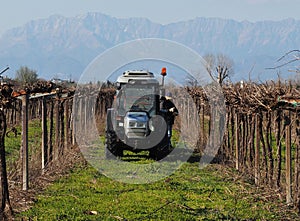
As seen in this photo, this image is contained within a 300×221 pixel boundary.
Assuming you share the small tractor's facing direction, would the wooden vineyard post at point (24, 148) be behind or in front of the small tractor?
in front

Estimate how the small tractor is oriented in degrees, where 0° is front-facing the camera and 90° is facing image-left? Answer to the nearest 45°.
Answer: approximately 0°

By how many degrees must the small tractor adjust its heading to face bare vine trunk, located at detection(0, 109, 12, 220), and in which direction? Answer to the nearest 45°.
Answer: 0° — it already faces it

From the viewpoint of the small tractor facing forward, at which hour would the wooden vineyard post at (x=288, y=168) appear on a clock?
The wooden vineyard post is roughly at 11 o'clock from the small tractor.
